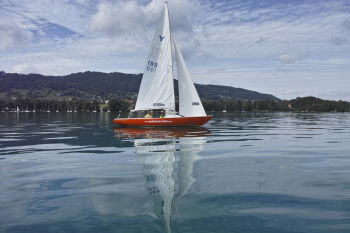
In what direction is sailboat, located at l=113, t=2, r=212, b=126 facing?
to the viewer's right
